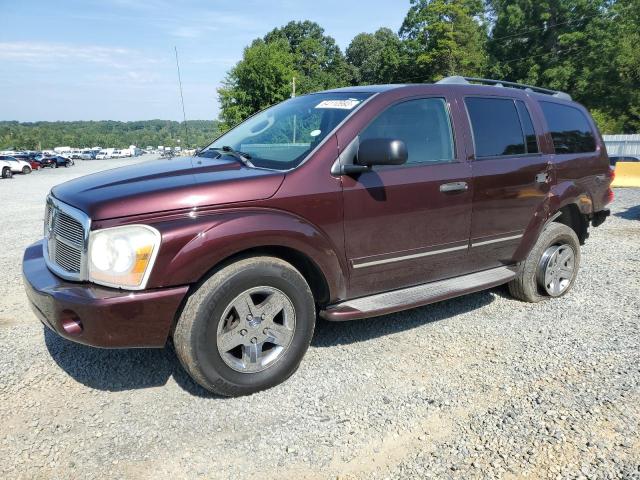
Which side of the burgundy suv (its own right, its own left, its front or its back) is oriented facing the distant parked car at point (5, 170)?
right

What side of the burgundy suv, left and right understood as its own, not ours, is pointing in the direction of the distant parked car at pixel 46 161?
right

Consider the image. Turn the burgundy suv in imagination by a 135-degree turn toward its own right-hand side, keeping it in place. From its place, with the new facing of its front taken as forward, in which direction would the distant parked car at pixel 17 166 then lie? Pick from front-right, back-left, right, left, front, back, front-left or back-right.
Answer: front-left

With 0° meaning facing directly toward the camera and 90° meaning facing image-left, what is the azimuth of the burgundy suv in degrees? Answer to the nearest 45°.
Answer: approximately 45°
